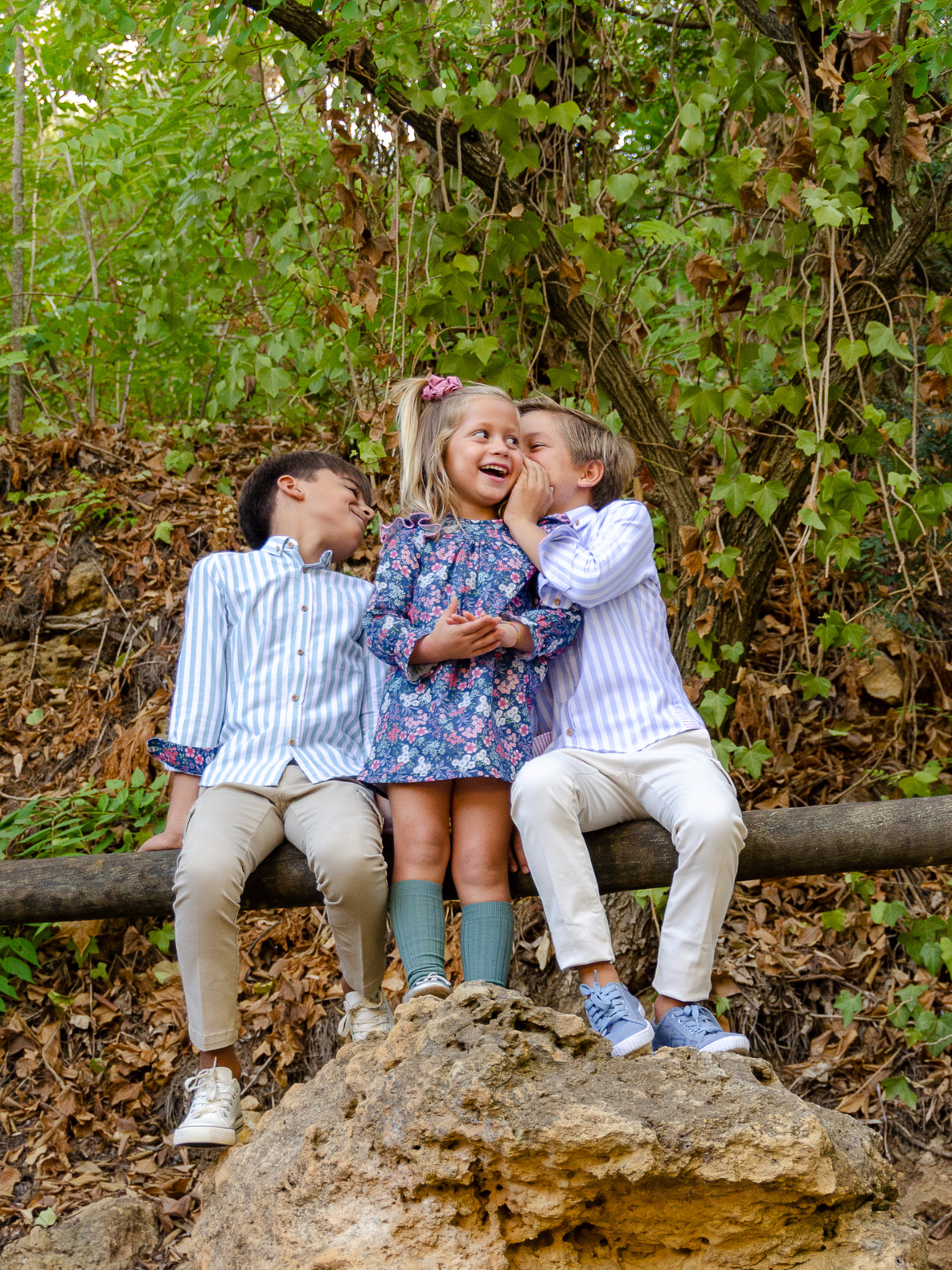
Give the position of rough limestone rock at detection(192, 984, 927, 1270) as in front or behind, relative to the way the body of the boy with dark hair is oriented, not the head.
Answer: in front

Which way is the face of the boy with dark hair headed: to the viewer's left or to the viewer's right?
to the viewer's right

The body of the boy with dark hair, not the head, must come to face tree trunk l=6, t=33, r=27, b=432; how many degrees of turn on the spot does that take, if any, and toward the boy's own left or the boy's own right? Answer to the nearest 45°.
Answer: approximately 180°

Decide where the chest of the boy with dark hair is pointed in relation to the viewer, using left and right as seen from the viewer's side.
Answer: facing the viewer
